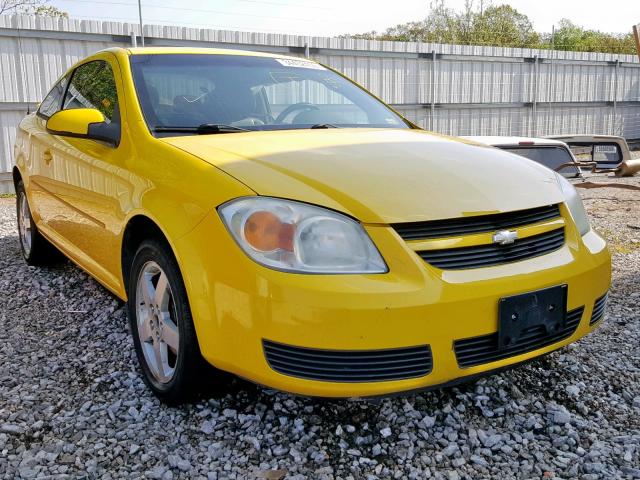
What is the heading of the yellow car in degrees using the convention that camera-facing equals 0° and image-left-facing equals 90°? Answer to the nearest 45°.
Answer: approximately 315°

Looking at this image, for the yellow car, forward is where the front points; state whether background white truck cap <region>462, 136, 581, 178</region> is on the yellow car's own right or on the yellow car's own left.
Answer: on the yellow car's own left

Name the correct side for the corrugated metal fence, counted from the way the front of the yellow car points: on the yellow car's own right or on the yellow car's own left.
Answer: on the yellow car's own left

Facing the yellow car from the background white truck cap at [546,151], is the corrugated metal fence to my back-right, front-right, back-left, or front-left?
back-right

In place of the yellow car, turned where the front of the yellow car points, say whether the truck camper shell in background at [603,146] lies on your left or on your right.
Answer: on your left
